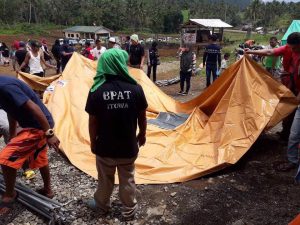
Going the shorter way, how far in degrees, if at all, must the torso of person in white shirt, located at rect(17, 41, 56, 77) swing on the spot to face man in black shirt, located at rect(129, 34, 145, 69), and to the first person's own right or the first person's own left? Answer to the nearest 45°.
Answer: approximately 90° to the first person's own left

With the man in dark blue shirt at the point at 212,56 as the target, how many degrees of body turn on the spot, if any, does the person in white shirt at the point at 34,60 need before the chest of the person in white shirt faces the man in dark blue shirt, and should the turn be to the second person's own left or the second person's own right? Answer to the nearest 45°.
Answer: approximately 90° to the second person's own left

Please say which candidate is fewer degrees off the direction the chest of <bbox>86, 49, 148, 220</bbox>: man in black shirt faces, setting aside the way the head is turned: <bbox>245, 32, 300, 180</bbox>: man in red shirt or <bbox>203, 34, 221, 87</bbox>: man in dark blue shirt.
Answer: the man in dark blue shirt

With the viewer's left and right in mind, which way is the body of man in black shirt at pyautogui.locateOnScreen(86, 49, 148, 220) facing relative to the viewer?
facing away from the viewer

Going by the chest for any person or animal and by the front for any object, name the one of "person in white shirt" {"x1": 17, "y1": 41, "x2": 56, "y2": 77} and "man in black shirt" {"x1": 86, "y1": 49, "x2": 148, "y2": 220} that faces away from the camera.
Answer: the man in black shirt

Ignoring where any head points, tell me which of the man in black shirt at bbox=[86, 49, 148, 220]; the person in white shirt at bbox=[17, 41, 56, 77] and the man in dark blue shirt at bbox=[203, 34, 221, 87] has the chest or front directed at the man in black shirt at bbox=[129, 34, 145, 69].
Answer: the man in black shirt at bbox=[86, 49, 148, 220]

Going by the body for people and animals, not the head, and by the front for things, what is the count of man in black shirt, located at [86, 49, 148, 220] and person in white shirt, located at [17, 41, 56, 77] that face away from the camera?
1

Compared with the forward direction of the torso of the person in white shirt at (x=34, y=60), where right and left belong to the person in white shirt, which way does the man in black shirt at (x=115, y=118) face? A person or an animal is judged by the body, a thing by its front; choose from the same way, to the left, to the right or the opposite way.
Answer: the opposite way
